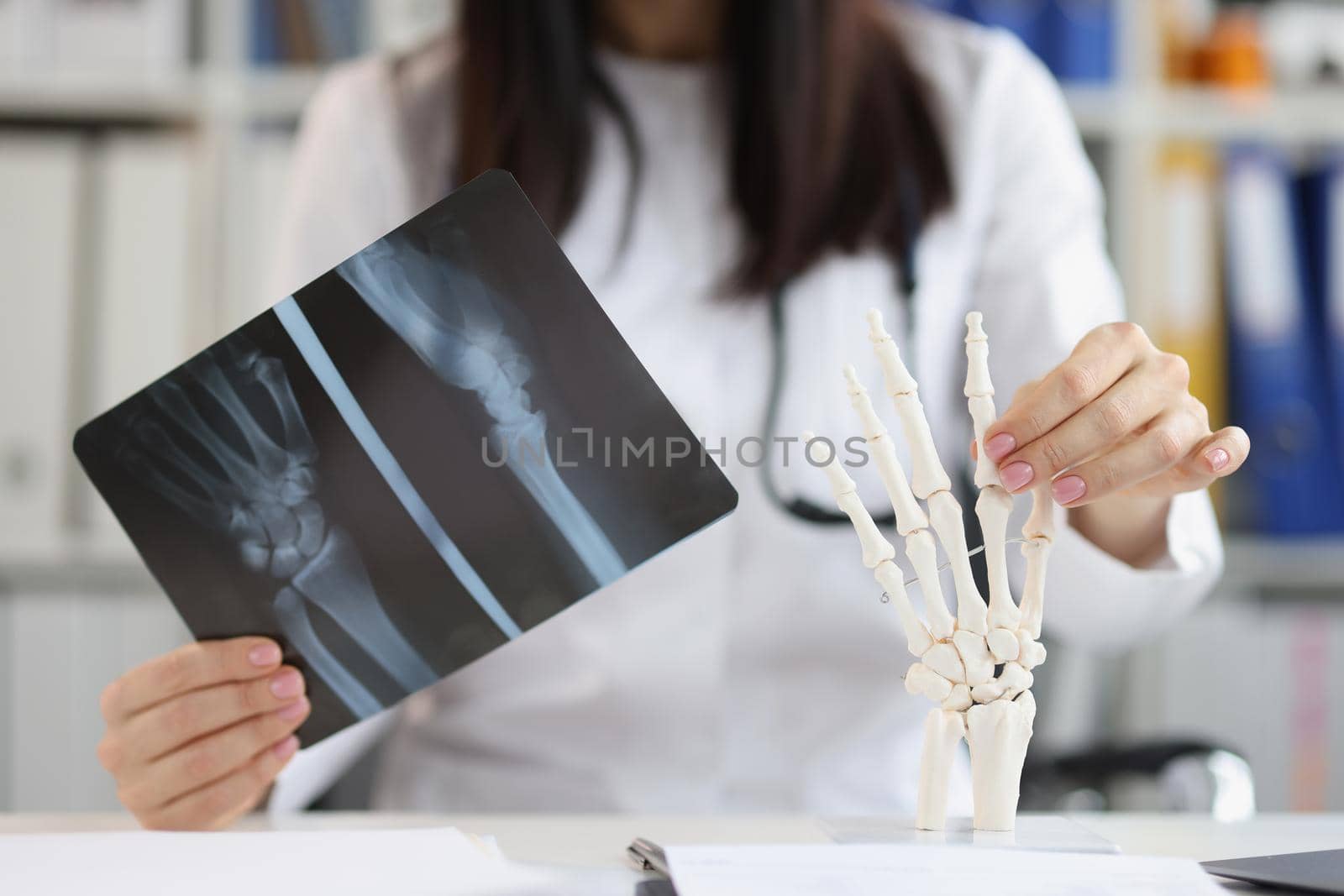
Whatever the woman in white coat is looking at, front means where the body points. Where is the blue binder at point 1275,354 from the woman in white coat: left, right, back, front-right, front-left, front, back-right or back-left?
back-left

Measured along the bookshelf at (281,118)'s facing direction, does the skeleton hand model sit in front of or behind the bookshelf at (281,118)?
in front

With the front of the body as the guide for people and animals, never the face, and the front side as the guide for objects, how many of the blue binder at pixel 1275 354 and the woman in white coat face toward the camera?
2

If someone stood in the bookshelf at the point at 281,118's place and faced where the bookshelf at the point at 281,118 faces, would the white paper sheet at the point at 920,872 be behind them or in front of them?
in front
